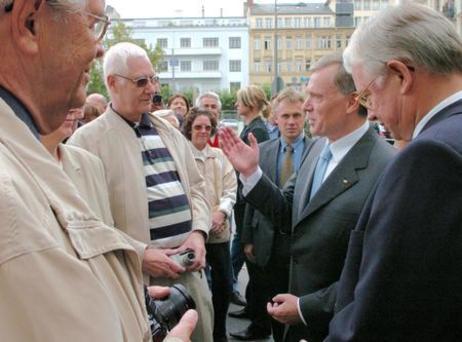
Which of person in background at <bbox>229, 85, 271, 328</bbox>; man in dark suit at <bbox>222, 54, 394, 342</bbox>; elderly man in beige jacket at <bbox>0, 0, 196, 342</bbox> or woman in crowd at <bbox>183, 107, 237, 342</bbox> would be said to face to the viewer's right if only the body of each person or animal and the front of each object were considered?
the elderly man in beige jacket

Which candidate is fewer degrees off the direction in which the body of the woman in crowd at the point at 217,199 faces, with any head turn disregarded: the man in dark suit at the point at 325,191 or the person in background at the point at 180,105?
the man in dark suit

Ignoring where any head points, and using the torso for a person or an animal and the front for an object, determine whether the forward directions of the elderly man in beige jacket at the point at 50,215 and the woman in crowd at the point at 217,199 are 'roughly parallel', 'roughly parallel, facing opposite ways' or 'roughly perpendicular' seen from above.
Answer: roughly perpendicular

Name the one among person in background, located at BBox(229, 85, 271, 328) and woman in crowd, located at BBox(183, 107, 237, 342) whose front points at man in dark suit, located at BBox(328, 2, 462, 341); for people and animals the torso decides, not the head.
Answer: the woman in crowd

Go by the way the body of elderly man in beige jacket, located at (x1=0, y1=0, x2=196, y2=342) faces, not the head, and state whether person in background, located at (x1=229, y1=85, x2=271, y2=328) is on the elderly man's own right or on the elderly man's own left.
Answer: on the elderly man's own left

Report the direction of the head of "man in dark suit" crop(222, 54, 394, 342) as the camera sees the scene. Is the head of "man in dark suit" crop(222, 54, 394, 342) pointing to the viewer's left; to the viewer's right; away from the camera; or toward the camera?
to the viewer's left

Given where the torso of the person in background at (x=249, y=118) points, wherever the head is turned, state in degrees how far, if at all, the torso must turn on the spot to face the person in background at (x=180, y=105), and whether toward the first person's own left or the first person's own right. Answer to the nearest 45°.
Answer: approximately 45° to the first person's own right

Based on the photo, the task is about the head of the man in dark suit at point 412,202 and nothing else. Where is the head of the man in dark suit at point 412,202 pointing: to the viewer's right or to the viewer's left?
to the viewer's left

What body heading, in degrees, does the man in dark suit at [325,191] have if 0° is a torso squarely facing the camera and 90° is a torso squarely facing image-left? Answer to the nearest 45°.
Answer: approximately 45°

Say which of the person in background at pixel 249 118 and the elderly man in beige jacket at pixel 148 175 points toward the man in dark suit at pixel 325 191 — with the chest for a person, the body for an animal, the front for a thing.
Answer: the elderly man in beige jacket

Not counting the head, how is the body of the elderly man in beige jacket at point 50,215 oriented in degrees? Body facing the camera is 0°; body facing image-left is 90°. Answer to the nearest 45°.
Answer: approximately 270°

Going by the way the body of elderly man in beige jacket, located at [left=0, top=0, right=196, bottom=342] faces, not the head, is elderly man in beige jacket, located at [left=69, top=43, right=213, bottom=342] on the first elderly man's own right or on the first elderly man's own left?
on the first elderly man's own left

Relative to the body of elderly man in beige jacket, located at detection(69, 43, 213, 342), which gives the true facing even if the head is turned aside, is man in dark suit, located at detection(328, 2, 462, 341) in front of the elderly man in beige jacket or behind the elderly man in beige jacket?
in front

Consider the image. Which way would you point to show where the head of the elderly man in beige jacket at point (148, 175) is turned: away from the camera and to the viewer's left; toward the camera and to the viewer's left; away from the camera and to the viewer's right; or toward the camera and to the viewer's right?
toward the camera and to the viewer's right

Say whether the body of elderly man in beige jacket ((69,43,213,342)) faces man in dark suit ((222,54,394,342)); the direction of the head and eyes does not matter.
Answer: yes
